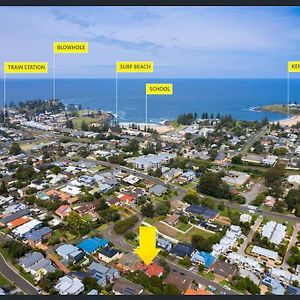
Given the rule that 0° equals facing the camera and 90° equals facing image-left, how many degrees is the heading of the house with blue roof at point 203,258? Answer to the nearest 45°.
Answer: approximately 45°

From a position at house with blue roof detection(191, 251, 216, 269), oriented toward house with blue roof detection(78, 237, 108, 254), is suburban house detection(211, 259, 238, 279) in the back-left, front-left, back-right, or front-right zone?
back-left

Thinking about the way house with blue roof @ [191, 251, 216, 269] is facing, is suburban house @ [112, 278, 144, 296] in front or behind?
in front

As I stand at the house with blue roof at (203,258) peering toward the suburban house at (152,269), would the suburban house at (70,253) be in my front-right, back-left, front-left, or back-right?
front-right

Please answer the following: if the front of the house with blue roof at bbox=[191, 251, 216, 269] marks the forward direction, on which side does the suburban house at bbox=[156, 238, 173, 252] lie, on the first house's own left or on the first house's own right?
on the first house's own right
